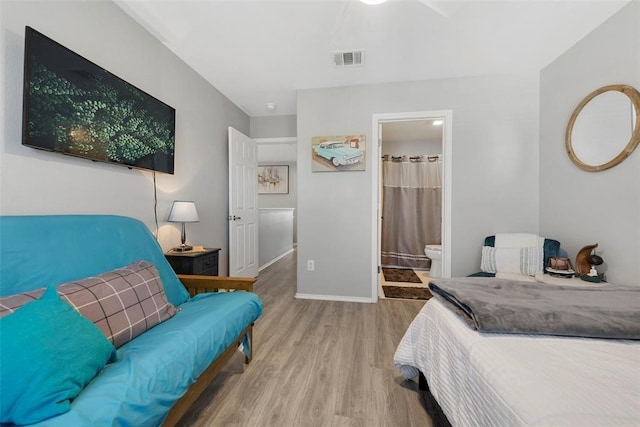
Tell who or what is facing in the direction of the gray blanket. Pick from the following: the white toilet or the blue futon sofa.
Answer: the blue futon sofa

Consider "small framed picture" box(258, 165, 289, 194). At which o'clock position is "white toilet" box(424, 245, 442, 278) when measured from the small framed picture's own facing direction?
The white toilet is roughly at 11 o'clock from the small framed picture.

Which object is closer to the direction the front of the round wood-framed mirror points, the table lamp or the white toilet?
the table lamp

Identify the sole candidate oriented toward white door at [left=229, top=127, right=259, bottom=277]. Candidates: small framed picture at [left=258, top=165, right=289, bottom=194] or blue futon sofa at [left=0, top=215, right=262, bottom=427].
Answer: the small framed picture

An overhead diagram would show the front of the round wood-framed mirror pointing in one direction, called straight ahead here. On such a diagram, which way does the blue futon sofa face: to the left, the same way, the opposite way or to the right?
the opposite way

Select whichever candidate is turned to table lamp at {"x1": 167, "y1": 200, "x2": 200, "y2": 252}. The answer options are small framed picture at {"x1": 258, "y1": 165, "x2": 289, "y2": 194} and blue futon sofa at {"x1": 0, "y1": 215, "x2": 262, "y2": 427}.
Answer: the small framed picture

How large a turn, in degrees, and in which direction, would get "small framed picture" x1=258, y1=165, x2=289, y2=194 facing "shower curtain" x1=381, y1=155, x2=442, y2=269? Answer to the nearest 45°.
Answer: approximately 45° to its left

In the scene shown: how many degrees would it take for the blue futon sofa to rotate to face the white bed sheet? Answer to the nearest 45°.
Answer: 0° — it already faces it
